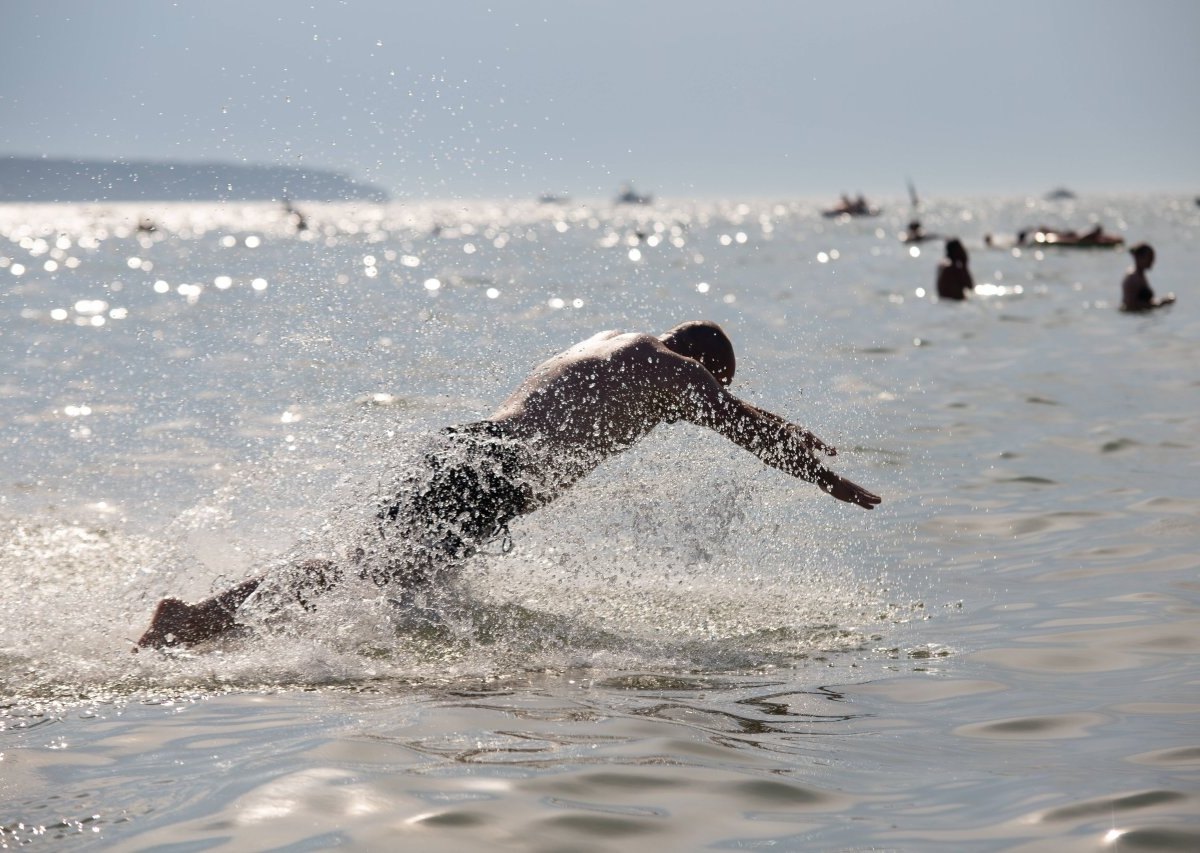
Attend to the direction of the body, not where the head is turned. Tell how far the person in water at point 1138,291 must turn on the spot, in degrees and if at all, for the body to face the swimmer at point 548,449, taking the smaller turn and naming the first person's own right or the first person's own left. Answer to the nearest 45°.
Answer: approximately 90° to the first person's own right

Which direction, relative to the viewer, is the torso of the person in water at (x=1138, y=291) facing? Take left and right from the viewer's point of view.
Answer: facing to the right of the viewer
